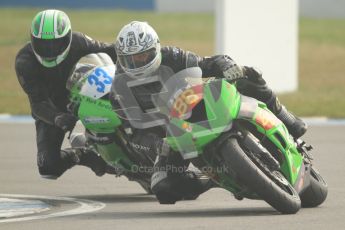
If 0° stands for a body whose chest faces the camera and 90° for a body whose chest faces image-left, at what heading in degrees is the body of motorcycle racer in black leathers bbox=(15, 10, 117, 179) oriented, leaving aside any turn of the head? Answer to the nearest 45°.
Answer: approximately 0°

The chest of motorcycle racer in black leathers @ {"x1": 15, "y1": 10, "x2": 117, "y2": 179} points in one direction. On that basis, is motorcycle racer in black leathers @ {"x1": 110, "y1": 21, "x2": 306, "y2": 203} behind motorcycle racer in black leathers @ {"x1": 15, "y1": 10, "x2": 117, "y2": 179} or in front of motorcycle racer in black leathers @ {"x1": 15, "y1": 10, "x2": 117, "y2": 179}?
in front

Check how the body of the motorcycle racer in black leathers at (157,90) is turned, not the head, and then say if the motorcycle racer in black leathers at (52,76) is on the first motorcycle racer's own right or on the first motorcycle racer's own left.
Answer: on the first motorcycle racer's own right
